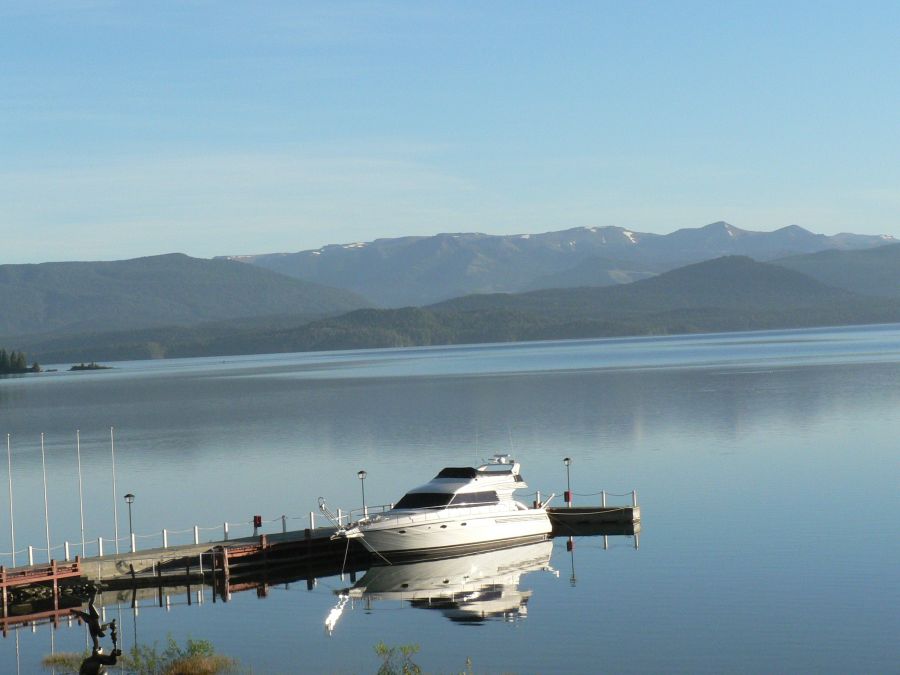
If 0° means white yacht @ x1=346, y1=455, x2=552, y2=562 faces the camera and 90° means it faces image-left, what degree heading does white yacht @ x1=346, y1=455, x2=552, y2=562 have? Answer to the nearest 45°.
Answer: approximately 45°
